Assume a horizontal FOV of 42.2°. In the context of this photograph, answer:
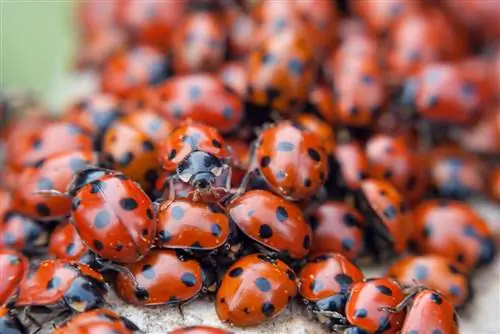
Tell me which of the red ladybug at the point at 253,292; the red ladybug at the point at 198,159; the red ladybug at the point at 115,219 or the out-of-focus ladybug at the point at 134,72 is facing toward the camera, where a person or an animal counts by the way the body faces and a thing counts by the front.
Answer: the red ladybug at the point at 198,159

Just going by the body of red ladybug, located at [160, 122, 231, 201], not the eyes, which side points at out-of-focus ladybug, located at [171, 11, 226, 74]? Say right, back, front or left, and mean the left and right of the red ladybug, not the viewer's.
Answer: back

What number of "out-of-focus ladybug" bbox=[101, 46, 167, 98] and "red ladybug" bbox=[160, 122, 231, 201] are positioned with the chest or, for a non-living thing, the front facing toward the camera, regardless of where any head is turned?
1

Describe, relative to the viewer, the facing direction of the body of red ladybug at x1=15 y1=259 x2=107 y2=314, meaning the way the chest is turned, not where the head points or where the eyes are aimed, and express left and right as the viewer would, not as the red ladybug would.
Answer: facing the viewer and to the right of the viewer

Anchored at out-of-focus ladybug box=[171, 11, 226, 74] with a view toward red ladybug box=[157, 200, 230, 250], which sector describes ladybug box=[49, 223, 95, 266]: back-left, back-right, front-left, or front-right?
front-right

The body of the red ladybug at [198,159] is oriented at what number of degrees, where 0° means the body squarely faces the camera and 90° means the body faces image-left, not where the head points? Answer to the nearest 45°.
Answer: approximately 0°
